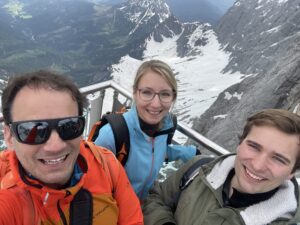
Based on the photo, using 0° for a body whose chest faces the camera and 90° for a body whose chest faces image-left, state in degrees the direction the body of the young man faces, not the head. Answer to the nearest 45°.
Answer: approximately 0°

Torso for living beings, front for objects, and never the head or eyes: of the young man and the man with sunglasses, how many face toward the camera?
2

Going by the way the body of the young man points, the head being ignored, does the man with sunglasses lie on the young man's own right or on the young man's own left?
on the young man's own right

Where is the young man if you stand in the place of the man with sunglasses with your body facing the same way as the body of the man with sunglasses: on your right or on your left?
on your left

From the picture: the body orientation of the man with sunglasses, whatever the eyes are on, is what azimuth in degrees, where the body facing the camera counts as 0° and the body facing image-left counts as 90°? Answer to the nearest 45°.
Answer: approximately 0°
